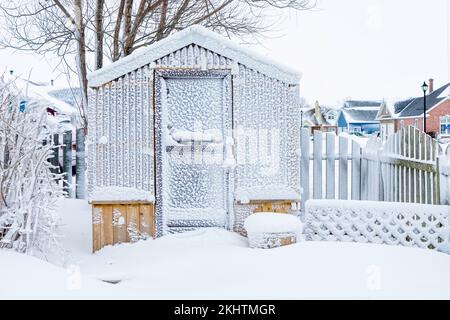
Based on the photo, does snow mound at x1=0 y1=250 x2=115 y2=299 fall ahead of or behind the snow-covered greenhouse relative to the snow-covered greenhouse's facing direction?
ahead

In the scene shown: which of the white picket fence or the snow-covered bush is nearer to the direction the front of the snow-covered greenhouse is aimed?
the snow-covered bush

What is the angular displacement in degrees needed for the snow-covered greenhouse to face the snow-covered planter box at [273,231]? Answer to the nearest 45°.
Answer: approximately 45° to its left

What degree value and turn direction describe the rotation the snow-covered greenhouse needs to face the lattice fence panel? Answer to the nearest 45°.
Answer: approximately 90° to its left

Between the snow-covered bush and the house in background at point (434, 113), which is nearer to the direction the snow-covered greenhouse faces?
the snow-covered bush

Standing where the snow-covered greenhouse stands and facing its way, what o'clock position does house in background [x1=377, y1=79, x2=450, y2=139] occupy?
The house in background is roughly at 7 o'clock from the snow-covered greenhouse.

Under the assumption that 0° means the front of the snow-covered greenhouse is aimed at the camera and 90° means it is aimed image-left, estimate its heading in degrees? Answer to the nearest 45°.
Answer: approximately 0°

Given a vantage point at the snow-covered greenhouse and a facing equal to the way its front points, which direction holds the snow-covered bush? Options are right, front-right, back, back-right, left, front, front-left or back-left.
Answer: front-right

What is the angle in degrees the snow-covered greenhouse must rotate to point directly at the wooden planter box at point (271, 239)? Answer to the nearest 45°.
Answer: approximately 45° to its left

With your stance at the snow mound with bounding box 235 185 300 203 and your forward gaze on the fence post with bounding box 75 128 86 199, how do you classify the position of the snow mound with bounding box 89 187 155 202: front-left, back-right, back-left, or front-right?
front-left

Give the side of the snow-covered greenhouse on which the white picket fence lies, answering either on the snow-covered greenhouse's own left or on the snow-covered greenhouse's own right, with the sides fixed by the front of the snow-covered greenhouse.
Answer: on the snow-covered greenhouse's own left

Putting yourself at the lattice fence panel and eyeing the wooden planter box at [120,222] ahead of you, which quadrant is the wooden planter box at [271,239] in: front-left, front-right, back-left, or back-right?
front-left

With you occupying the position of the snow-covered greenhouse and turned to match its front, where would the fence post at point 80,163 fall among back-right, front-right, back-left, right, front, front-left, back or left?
back-right

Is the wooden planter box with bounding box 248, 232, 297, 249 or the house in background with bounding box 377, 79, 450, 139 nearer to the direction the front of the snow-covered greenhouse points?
the wooden planter box

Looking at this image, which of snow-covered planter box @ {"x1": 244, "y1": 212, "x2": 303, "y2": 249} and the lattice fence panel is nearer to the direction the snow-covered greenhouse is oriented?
the snow-covered planter box

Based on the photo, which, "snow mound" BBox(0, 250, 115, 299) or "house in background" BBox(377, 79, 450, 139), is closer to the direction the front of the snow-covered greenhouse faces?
the snow mound
